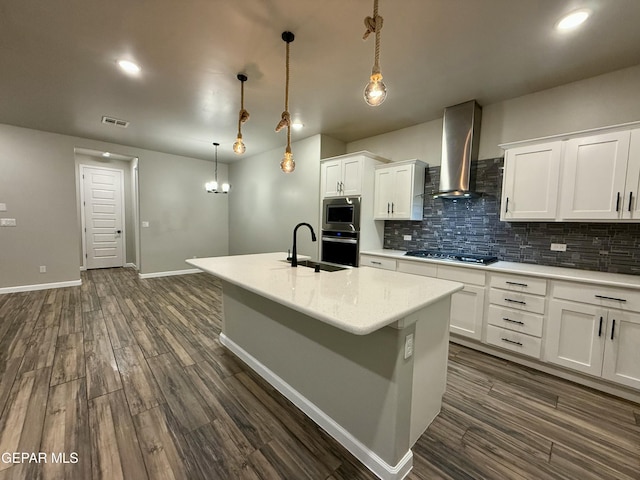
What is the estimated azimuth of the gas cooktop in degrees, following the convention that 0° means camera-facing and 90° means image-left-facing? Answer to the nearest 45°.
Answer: approximately 45°

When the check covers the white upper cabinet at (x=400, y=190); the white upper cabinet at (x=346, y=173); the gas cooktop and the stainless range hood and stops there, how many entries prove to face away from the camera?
0

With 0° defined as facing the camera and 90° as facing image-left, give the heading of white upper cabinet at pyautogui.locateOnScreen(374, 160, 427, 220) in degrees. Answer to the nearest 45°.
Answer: approximately 45°

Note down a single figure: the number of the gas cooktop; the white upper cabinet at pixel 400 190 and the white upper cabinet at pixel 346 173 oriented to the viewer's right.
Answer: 0

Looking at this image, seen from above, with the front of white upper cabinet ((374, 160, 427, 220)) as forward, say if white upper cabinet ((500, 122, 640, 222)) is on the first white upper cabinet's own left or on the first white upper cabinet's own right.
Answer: on the first white upper cabinet's own left

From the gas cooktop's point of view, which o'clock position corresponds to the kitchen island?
The kitchen island is roughly at 11 o'clock from the gas cooktop.

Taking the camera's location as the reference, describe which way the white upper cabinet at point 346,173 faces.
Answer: facing the viewer and to the left of the viewer

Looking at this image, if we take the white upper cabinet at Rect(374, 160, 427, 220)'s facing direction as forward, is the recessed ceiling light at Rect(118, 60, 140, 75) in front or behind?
in front

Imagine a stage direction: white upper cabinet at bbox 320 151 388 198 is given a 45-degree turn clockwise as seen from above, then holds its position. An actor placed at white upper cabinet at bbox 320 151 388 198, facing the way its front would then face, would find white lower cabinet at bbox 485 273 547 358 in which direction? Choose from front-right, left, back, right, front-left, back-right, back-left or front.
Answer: back-left

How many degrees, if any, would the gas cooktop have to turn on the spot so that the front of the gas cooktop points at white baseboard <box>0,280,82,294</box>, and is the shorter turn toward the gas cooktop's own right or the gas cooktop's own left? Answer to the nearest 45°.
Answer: approximately 45° to the gas cooktop's own right

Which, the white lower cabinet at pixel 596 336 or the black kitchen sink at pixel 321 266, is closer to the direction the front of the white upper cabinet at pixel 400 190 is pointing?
the black kitchen sink

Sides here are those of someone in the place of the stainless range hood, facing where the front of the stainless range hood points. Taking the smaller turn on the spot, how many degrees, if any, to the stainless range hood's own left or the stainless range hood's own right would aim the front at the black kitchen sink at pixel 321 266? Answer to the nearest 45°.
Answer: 0° — it already faces it

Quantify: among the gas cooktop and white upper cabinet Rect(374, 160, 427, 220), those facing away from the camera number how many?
0

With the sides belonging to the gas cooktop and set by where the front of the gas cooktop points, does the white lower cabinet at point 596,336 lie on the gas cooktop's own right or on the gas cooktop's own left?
on the gas cooktop's own left
